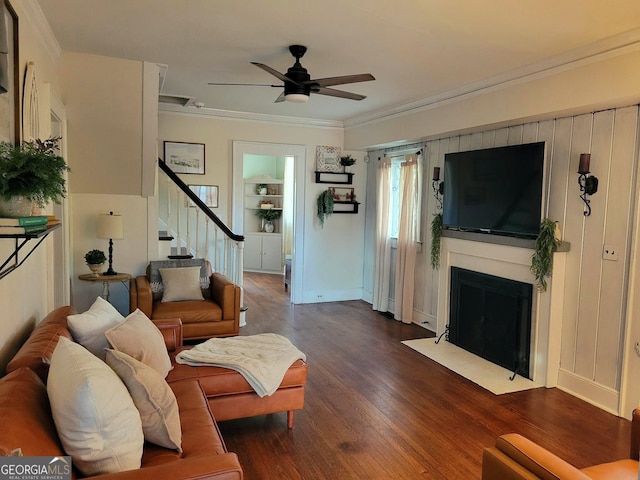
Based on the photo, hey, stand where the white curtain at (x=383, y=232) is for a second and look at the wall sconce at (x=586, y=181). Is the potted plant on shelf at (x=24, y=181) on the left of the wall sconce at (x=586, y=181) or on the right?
right

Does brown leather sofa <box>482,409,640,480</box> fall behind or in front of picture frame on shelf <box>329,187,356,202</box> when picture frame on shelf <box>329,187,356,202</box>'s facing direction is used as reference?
in front

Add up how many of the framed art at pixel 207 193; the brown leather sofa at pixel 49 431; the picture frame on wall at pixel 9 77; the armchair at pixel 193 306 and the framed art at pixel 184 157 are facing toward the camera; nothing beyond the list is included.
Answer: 3

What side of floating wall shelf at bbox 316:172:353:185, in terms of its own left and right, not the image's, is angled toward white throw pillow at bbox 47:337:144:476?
front

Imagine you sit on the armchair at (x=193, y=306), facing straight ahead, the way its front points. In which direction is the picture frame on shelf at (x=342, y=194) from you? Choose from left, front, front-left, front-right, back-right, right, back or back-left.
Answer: back-left

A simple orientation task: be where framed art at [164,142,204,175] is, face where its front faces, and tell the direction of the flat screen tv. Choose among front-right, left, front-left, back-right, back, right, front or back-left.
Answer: front-left

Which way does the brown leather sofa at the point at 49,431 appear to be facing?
to the viewer's right

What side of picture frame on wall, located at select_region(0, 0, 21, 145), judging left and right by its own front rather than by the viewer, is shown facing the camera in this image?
right

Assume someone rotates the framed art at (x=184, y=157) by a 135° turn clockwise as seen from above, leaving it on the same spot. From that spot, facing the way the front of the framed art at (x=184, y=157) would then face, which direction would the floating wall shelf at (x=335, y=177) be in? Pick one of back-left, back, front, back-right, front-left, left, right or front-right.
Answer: back-right

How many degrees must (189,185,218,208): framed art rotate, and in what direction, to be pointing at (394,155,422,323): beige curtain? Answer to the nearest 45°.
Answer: approximately 90° to its left

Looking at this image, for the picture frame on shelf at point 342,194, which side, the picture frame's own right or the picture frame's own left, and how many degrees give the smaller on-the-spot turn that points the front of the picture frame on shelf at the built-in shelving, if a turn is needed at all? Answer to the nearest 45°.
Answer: approximately 135° to the picture frame's own right

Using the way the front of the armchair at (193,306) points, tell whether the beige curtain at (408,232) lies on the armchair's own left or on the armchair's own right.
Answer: on the armchair's own left

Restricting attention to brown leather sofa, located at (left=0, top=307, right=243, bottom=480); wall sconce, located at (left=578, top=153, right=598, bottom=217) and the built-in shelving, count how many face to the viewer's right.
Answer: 1
